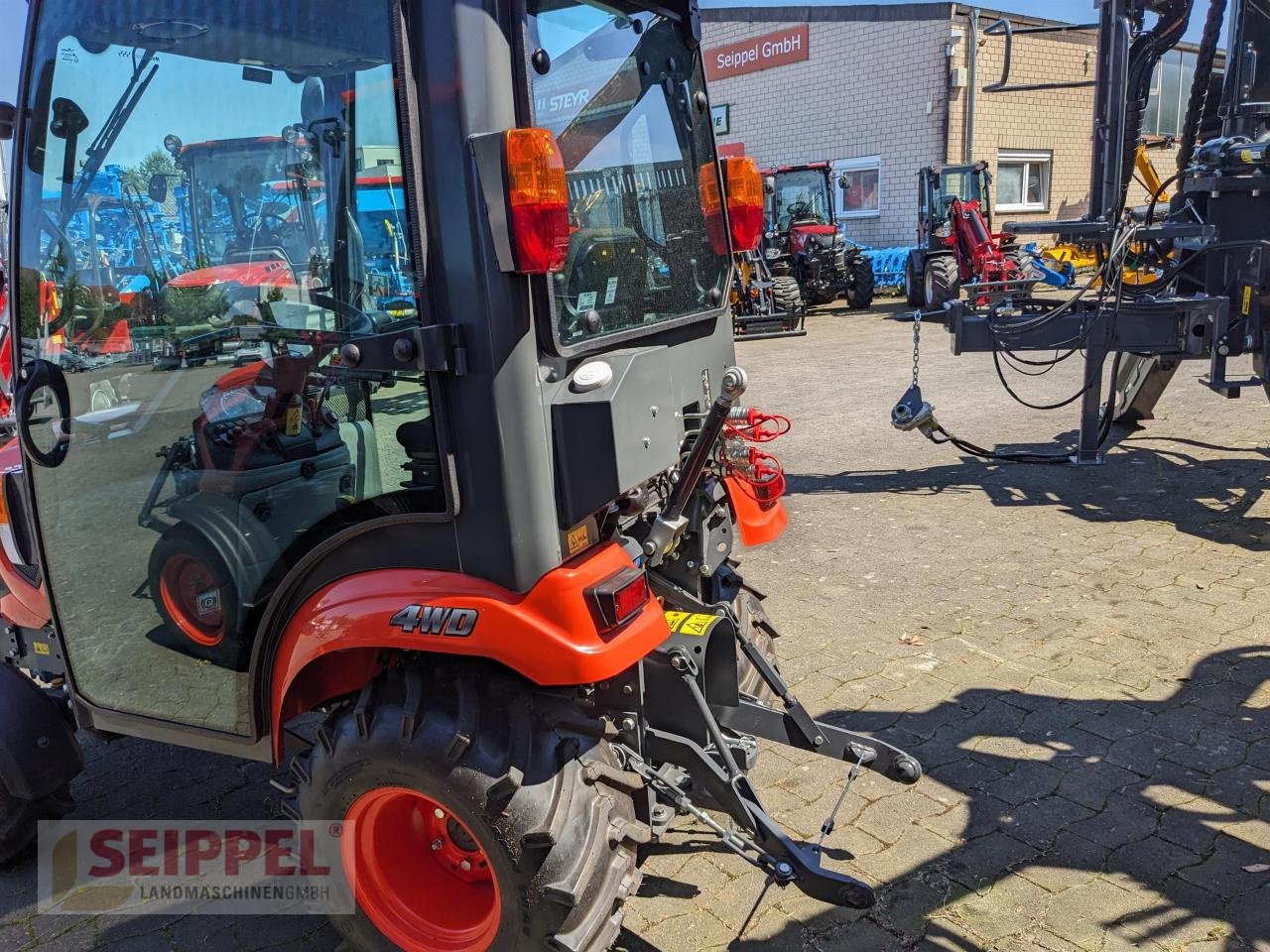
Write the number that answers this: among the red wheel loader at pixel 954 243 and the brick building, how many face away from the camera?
0

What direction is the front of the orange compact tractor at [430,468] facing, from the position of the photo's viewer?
facing away from the viewer and to the left of the viewer

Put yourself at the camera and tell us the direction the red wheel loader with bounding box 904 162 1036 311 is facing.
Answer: facing the viewer and to the right of the viewer

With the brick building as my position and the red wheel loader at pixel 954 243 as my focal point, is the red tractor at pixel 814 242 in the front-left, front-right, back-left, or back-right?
front-right

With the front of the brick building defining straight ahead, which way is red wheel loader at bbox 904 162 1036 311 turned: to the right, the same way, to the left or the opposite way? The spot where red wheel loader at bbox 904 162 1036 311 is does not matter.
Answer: to the left

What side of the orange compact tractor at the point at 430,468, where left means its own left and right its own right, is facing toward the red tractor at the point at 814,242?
right

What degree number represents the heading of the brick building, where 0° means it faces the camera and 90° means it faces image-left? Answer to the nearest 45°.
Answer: approximately 45°

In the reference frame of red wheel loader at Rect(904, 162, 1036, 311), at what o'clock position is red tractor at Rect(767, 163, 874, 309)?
red tractor at Rect(767, 163, 874, 309) is roughly at 5 o'clock from red wheel loader at Rect(904, 162, 1036, 311).

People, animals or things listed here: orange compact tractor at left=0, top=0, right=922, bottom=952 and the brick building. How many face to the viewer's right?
0

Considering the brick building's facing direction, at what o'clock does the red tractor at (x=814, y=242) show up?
The red tractor is roughly at 11 o'clock from the brick building.
